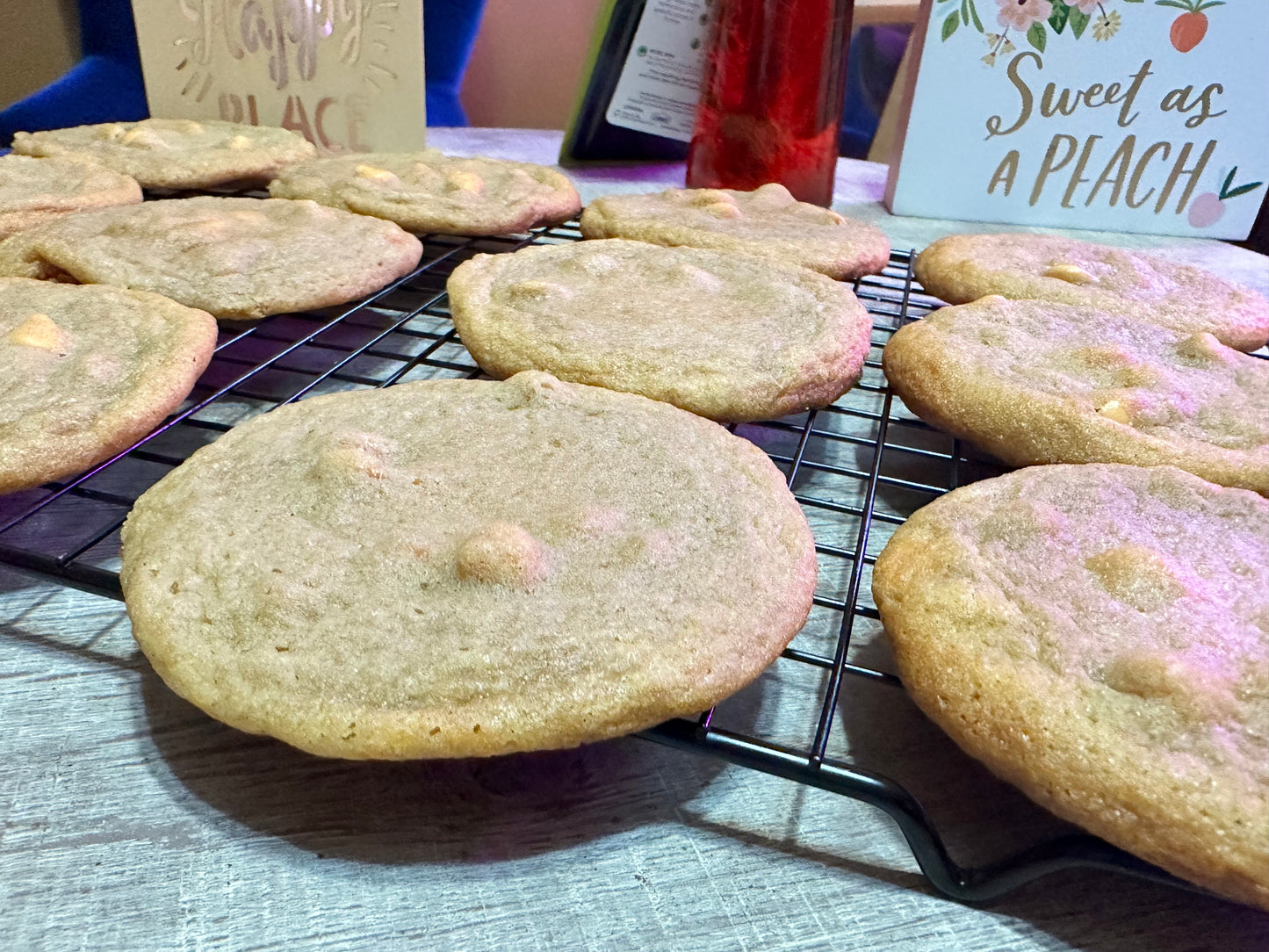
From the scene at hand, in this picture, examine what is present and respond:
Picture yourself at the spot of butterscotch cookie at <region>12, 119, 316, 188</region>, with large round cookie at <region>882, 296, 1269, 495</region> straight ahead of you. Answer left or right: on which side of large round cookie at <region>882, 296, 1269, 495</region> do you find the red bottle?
left

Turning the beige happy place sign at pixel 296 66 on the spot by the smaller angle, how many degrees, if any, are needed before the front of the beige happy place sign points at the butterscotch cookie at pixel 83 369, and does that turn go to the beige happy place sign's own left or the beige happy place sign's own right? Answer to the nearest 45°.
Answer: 0° — it already faces it

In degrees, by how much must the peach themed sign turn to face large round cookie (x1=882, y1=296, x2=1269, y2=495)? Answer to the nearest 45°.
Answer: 0° — it already faces it

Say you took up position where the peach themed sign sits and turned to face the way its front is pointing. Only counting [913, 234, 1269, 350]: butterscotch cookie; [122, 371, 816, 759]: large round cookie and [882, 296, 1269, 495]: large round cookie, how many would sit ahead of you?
3

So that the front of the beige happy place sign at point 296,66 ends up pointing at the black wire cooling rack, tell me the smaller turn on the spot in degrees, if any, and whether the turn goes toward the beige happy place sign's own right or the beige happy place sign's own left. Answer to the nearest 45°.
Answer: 0° — it already faces it

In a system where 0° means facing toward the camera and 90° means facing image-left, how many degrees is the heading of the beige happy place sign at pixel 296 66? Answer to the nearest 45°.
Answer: approximately 0°
